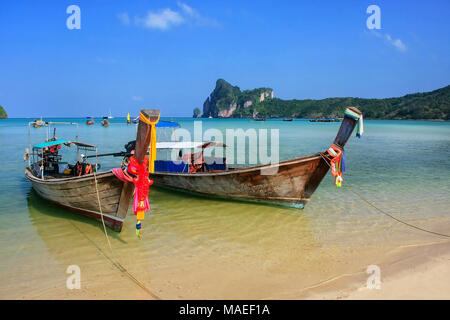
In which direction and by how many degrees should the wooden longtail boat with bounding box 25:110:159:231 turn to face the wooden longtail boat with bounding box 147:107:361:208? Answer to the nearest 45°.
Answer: approximately 45° to its left

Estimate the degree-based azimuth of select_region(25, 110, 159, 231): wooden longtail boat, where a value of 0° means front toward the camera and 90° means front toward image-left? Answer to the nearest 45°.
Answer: approximately 315°
